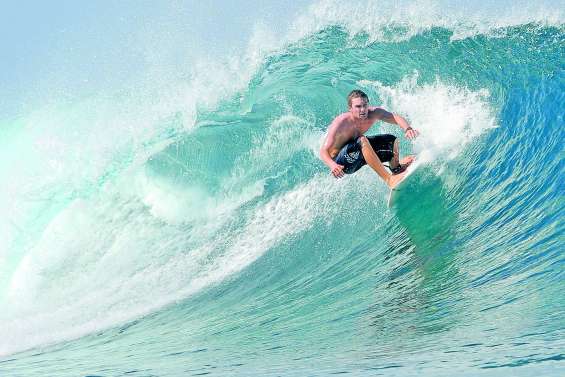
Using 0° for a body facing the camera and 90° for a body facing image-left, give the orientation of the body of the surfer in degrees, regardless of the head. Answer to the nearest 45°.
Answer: approximately 315°
